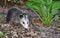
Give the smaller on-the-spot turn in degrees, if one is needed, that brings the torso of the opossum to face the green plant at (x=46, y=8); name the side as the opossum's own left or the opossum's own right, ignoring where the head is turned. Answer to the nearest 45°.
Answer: approximately 45° to the opossum's own left

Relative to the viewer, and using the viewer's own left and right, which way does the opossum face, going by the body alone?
facing the viewer and to the right of the viewer
